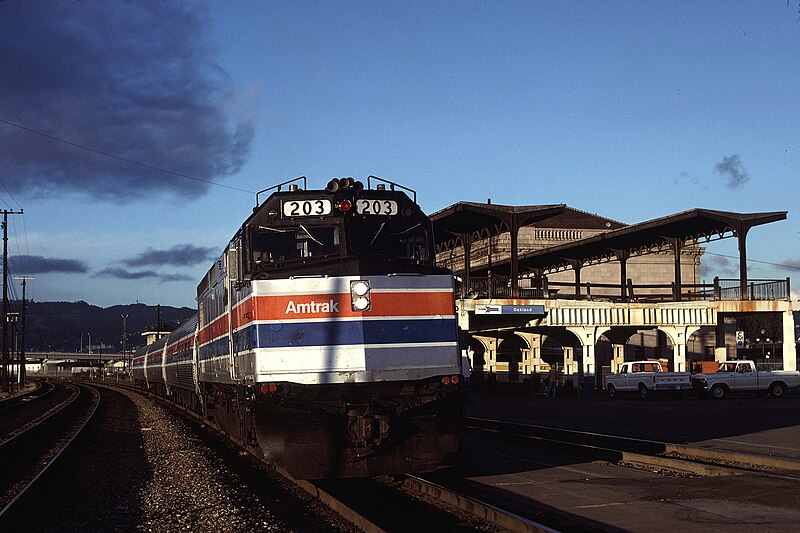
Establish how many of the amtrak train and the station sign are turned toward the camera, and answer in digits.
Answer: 2

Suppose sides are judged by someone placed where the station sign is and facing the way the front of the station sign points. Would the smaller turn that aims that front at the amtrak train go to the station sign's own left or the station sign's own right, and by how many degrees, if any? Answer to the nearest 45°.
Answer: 0° — it already faces it

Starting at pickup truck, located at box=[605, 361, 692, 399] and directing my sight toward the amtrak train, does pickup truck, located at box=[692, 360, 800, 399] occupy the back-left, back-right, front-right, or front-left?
back-left

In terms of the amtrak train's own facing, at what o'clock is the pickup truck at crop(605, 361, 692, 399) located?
The pickup truck is roughly at 7 o'clock from the amtrak train.

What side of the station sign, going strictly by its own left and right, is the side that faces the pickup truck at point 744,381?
left

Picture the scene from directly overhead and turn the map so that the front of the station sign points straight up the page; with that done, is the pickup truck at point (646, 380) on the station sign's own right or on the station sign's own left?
on the station sign's own left

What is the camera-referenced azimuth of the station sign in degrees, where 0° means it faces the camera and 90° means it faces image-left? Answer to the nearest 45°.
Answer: approximately 0°

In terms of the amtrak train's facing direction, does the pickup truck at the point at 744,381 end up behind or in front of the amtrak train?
behind
